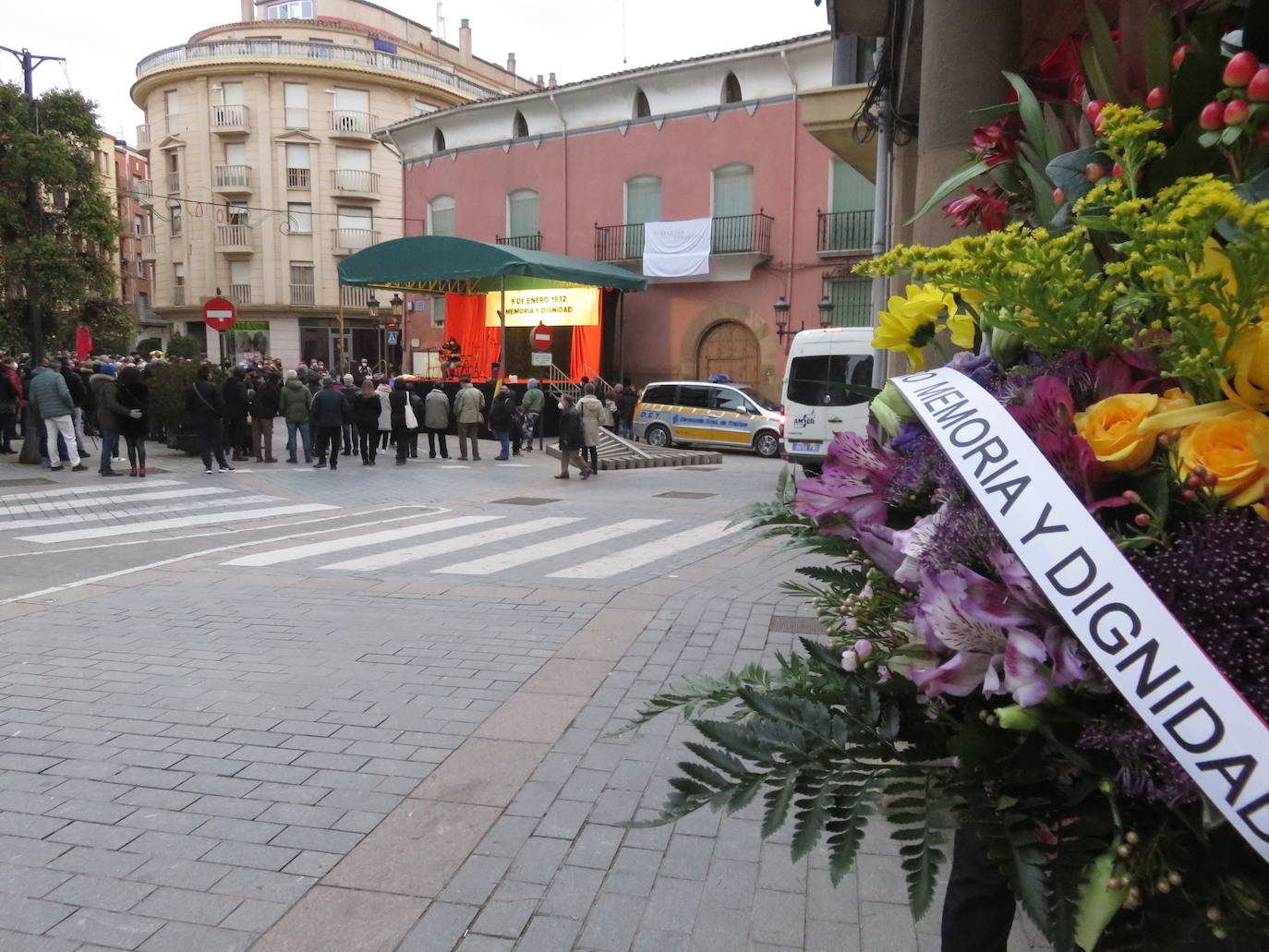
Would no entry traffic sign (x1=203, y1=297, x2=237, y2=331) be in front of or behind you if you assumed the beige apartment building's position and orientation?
in front

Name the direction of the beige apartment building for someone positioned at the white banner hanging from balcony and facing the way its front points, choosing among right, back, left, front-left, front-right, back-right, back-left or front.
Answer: back-right

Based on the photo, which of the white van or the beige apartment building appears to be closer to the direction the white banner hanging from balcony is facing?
the white van

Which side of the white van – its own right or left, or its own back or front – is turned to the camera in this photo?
back

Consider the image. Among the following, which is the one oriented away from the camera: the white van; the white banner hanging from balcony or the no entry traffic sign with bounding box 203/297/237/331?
the white van

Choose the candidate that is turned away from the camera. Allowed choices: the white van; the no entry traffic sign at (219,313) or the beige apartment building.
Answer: the white van

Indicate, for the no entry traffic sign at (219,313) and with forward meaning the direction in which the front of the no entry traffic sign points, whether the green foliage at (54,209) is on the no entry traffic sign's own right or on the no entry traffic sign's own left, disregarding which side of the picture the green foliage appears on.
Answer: on the no entry traffic sign's own right

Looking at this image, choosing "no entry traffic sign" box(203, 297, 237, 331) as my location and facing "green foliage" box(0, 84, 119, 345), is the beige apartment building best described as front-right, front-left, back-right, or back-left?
back-right
